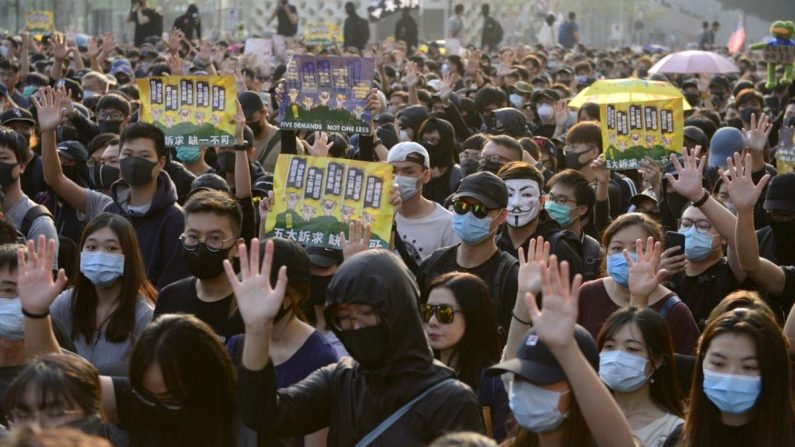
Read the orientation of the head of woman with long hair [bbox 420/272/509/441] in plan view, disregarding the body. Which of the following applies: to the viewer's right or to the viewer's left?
to the viewer's left

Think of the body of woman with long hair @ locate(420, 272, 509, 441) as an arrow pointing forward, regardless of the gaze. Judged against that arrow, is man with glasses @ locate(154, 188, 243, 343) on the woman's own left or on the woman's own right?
on the woman's own right

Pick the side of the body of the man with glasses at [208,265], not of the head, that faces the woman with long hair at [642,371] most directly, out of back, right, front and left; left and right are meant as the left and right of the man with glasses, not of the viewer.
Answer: left

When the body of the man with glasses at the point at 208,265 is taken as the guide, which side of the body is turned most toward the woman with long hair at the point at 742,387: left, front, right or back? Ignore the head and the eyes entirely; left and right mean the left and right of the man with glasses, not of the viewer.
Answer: left

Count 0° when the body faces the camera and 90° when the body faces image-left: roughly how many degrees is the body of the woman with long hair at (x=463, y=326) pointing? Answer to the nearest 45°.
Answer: approximately 45°

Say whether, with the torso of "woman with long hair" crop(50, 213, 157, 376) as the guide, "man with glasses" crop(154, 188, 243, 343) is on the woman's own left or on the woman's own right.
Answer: on the woman's own left

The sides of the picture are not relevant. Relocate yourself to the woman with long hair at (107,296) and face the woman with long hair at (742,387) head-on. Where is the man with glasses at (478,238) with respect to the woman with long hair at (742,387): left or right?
left
